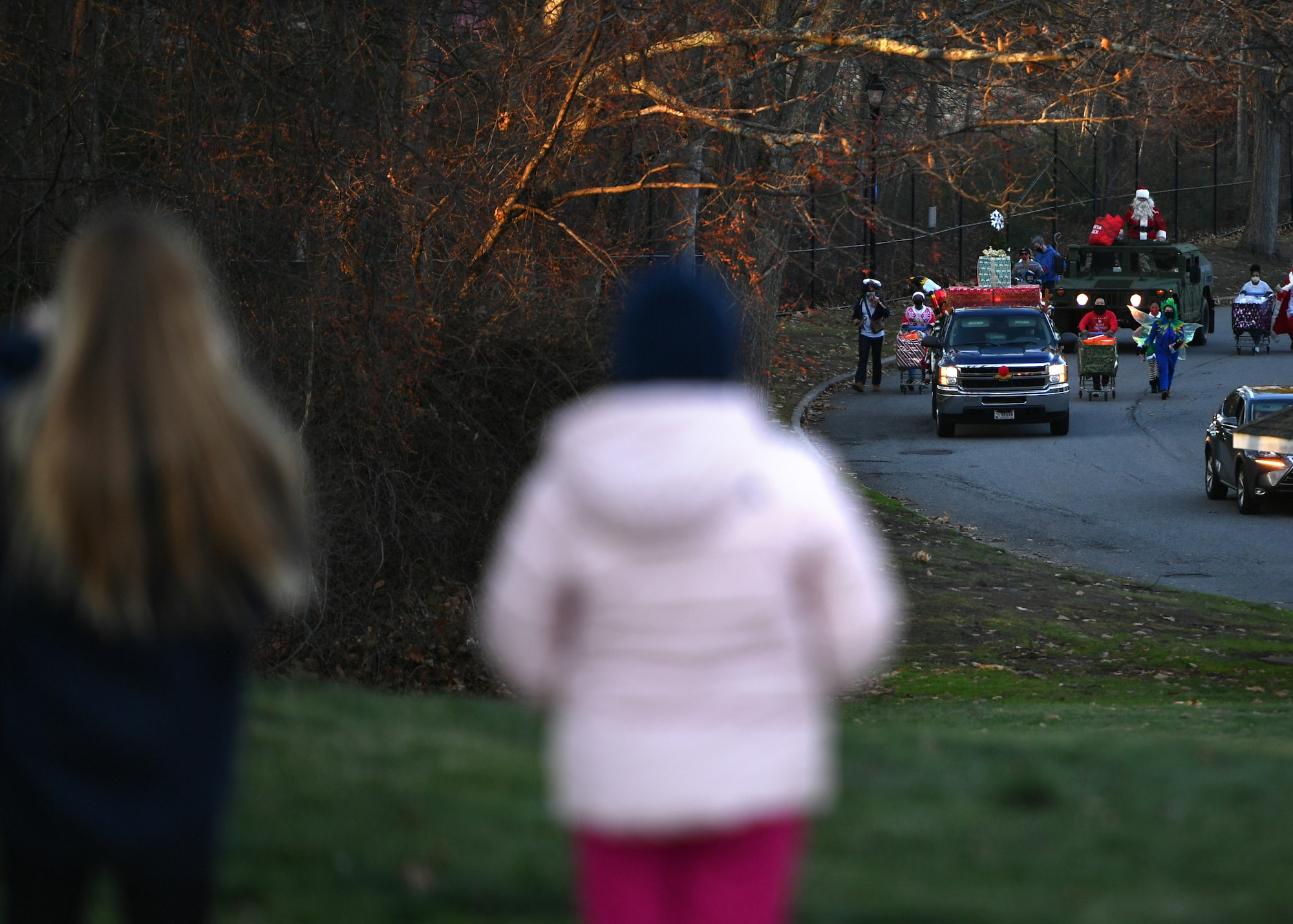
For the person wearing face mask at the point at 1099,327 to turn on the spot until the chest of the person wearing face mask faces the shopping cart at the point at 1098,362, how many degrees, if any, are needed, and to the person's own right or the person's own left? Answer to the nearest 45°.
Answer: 0° — they already face it

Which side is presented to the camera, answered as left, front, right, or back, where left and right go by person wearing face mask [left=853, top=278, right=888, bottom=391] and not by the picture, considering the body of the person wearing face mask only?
front

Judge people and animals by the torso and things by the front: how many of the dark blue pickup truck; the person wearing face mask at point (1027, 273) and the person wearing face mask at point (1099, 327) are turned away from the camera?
0

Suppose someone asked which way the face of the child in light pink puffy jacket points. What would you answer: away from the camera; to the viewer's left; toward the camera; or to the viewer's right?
away from the camera

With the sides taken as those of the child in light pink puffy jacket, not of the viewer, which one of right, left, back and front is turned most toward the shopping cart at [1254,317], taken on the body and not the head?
front

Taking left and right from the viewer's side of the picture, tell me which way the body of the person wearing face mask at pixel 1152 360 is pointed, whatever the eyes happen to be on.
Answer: facing the viewer

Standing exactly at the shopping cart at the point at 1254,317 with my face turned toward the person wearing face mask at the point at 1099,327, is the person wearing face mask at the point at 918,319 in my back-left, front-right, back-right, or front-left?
front-right

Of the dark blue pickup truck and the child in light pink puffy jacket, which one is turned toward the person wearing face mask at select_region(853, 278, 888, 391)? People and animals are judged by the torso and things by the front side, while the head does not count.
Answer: the child in light pink puffy jacket

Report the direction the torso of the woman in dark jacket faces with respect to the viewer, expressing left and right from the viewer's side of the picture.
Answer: facing away from the viewer

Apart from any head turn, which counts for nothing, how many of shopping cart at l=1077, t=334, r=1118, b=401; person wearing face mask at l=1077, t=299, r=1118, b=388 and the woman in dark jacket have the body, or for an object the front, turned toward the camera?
2

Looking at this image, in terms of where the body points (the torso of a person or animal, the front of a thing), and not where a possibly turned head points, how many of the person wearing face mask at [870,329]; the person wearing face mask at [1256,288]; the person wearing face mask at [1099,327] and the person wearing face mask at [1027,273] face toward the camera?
4

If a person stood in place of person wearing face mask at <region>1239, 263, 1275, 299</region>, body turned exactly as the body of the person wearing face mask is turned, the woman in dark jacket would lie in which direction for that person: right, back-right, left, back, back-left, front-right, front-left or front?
front

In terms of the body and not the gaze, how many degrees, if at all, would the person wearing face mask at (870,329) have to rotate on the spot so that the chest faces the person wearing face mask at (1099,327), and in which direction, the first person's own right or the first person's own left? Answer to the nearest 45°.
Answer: approximately 90° to the first person's own left

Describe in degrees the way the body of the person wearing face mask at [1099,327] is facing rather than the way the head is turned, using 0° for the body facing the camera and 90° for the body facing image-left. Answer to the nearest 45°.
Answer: approximately 0°

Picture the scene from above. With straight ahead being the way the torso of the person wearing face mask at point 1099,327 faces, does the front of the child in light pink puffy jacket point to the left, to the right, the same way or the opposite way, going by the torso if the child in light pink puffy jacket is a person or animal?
the opposite way
